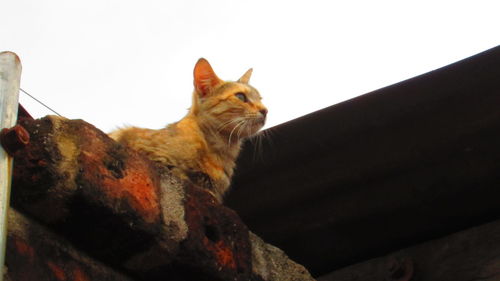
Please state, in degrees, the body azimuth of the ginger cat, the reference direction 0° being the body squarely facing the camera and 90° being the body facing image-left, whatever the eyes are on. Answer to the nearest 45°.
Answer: approximately 270°

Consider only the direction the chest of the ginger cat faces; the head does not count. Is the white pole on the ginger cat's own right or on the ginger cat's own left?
on the ginger cat's own right
